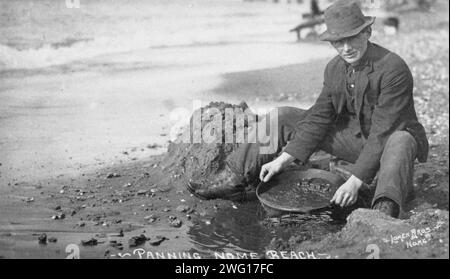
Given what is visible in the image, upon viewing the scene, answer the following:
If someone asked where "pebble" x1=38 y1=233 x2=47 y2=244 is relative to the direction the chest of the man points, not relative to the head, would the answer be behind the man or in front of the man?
in front

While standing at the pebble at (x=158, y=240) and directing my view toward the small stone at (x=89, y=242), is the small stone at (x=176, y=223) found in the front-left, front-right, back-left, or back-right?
back-right

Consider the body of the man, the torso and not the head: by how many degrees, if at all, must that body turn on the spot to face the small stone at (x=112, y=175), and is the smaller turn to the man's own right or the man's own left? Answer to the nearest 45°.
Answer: approximately 45° to the man's own right

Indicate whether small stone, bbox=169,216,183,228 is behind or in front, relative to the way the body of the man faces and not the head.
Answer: in front

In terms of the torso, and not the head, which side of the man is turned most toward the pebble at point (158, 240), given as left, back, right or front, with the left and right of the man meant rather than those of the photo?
front

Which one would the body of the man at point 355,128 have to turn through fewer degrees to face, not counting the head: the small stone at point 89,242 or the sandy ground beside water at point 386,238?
the small stone

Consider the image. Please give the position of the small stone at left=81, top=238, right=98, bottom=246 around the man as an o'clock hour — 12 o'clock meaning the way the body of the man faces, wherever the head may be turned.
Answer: The small stone is roughly at 1 o'clock from the man.

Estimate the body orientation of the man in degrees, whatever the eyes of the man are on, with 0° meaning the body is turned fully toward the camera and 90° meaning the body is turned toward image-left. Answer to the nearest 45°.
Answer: approximately 45°
